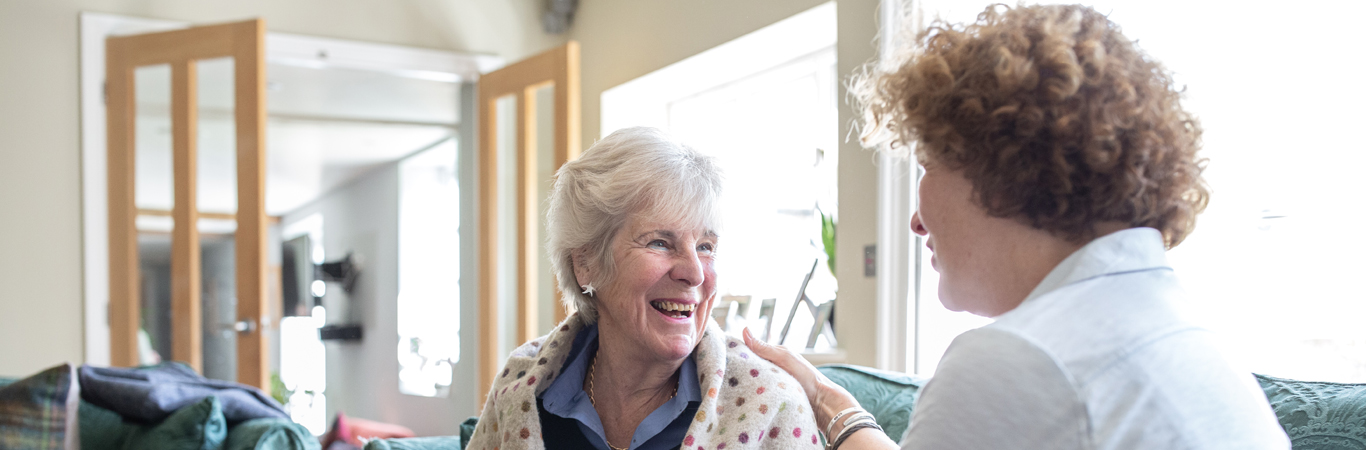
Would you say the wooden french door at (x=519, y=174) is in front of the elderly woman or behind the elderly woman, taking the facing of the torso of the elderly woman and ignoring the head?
behind

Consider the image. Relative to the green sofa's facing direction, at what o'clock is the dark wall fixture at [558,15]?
The dark wall fixture is roughly at 5 o'clock from the green sofa.

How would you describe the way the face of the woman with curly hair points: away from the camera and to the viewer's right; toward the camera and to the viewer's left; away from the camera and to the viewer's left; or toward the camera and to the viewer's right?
away from the camera and to the viewer's left

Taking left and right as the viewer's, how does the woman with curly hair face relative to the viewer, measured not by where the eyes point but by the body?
facing away from the viewer and to the left of the viewer

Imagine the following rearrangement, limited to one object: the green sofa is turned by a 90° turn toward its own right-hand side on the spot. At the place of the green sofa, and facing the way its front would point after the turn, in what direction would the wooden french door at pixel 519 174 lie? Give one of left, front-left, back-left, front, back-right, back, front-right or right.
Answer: front-right

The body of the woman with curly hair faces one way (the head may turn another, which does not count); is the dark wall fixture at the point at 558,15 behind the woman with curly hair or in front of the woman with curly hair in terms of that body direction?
in front

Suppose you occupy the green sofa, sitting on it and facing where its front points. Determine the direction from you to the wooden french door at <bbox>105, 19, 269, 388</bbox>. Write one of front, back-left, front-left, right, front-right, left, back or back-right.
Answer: back-right

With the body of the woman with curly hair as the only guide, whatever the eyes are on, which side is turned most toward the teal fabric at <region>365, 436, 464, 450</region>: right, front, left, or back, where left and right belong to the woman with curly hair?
front

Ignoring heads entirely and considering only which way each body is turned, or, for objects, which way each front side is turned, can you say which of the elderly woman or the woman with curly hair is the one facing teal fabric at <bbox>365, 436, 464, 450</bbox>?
the woman with curly hair

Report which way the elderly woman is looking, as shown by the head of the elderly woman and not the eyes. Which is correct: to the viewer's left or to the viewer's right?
to the viewer's right

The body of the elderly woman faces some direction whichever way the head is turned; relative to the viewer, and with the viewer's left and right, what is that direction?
facing the viewer
